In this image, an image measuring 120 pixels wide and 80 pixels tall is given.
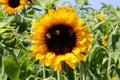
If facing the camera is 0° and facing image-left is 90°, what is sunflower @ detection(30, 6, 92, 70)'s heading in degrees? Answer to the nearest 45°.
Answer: approximately 0°
